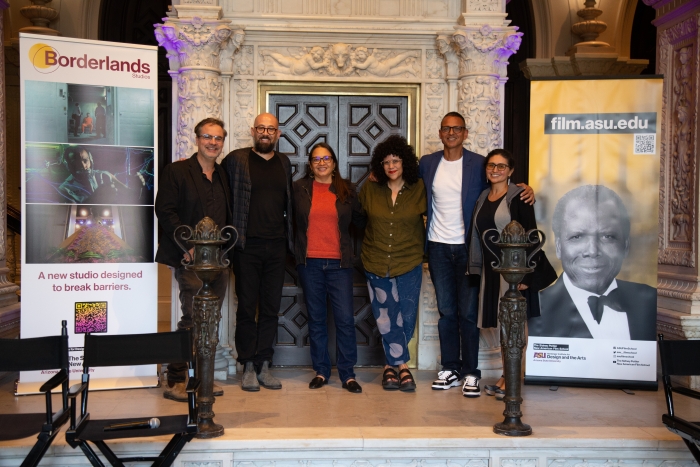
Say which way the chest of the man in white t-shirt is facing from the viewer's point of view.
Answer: toward the camera

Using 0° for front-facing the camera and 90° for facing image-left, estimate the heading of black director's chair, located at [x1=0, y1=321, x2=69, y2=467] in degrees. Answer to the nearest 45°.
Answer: approximately 45°

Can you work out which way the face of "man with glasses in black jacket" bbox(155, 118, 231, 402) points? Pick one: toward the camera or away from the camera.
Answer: toward the camera

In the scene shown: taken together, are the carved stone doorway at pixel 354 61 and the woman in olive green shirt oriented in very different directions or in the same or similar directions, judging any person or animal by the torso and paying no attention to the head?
same or similar directions

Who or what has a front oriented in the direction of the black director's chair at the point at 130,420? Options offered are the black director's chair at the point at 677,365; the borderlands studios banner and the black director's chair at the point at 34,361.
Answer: the borderlands studios banner

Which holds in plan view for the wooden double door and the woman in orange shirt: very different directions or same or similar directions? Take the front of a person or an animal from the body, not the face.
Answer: same or similar directions

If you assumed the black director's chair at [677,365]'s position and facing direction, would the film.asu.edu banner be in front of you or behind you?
behind

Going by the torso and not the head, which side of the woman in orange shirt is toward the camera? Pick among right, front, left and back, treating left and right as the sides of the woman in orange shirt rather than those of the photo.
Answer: front

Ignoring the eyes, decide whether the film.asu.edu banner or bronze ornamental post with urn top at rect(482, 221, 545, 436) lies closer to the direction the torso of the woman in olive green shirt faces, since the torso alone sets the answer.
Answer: the bronze ornamental post with urn top

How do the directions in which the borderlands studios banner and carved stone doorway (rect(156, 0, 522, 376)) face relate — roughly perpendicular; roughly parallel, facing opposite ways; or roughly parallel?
roughly parallel

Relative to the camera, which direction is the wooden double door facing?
toward the camera

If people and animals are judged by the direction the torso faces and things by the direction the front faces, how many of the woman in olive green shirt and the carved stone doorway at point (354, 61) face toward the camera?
2

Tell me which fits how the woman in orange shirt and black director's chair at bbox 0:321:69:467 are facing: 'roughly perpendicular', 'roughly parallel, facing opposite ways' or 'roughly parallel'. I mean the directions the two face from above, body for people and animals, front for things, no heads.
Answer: roughly parallel
